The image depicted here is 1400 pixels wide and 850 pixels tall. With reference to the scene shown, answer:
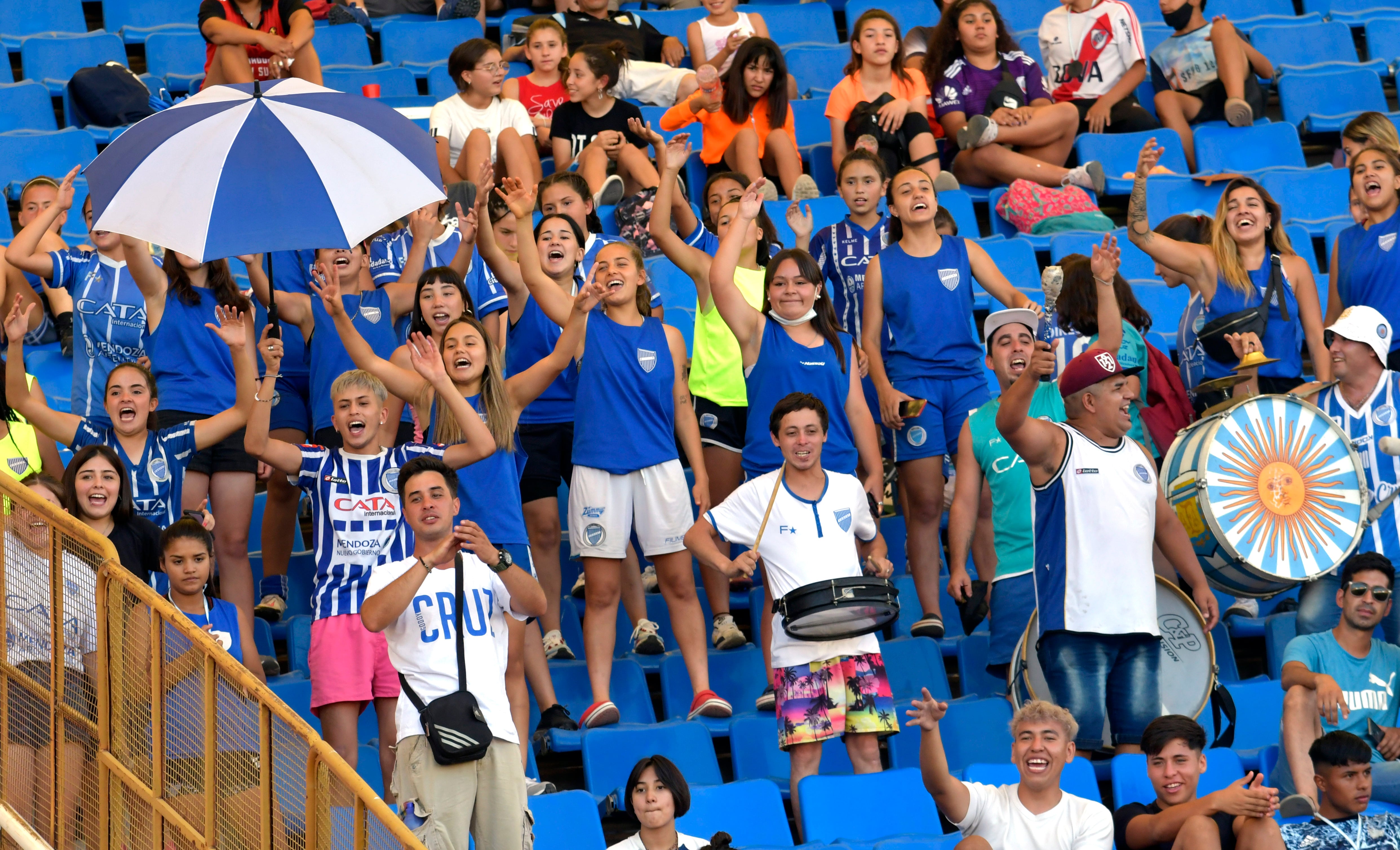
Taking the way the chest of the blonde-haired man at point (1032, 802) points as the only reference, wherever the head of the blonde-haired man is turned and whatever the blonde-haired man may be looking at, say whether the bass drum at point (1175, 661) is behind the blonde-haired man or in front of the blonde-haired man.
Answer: behind

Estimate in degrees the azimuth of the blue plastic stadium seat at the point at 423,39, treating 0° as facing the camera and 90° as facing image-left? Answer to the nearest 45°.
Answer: approximately 0°

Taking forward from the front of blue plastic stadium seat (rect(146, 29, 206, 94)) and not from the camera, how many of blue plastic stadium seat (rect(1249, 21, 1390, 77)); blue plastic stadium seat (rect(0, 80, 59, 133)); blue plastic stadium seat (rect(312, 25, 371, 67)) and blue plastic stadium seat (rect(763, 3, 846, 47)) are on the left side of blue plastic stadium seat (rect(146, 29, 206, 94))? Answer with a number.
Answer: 3

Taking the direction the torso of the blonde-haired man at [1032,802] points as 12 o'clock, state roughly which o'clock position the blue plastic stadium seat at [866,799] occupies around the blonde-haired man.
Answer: The blue plastic stadium seat is roughly at 4 o'clock from the blonde-haired man.

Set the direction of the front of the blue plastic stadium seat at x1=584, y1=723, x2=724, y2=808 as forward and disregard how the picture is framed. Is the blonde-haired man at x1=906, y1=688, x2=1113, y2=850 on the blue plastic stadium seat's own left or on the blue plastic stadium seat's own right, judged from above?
on the blue plastic stadium seat's own left
